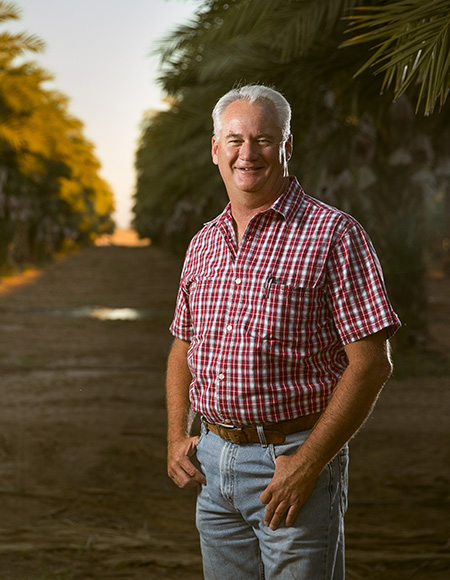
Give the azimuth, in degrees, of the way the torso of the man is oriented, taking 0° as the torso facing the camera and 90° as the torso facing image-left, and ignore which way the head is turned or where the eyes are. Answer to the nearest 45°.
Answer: approximately 45°

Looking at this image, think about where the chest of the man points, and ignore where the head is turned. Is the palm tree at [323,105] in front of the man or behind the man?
behind
